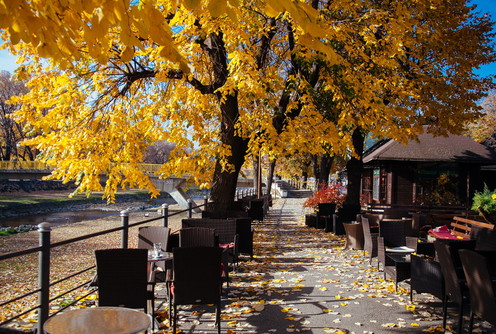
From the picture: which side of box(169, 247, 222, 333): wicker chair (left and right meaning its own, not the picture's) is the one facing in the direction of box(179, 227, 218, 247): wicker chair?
front

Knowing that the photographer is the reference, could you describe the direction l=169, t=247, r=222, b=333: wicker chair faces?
facing away from the viewer

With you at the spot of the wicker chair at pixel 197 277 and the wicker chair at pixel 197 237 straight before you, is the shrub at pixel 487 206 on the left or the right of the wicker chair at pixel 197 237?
right

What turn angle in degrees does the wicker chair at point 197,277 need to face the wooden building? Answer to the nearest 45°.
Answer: approximately 45° to its right

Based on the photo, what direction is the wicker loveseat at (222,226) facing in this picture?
toward the camera

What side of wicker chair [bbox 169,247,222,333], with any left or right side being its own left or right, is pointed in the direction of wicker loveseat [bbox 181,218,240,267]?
front

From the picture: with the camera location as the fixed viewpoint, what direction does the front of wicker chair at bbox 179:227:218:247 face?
facing away from the viewer
